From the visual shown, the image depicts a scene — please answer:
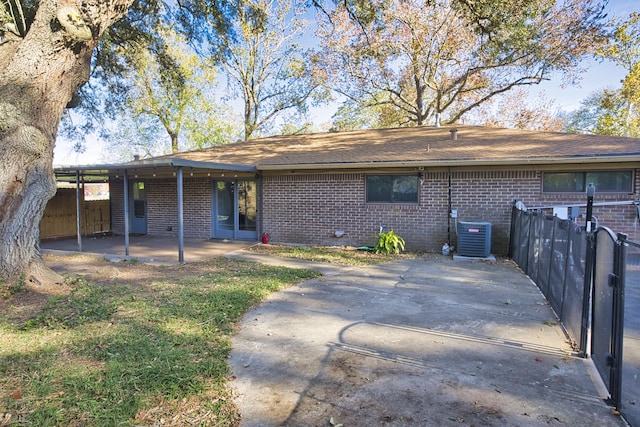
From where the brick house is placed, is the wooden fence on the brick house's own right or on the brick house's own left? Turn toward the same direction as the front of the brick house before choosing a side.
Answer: on the brick house's own left

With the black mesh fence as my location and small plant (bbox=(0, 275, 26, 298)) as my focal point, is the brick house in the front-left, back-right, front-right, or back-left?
front-right

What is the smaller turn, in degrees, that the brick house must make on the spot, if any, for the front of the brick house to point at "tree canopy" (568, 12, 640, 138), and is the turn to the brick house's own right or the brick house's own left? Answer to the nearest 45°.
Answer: approximately 45° to the brick house's own right

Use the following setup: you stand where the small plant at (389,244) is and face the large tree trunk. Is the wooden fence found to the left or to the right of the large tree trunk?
right

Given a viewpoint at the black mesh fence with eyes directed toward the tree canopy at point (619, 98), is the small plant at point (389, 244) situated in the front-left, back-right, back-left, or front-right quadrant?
front-left

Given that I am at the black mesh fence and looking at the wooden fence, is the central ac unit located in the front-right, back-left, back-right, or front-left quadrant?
front-right

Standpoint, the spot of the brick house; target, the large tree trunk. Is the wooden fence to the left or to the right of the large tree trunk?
right
